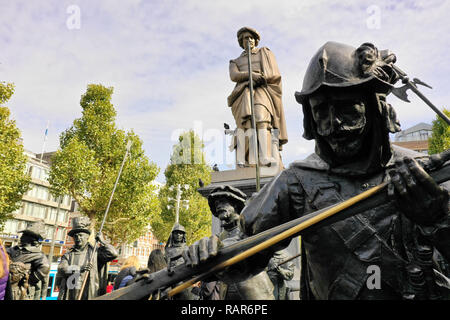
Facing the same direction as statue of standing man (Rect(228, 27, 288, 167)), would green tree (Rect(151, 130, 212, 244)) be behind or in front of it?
behind

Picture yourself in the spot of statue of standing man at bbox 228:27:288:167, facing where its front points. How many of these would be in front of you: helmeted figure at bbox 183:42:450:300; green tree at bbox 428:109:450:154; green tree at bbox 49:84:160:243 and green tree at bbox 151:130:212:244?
1

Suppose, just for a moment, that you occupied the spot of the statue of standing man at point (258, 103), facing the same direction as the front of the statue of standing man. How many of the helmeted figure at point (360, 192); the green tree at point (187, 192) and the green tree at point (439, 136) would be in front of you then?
1

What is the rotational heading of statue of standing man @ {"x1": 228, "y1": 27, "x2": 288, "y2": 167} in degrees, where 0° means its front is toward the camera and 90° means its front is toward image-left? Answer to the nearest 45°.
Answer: approximately 0°

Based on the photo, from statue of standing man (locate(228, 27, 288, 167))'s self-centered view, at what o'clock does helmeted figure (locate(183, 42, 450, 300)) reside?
The helmeted figure is roughly at 12 o'clock from the statue of standing man.

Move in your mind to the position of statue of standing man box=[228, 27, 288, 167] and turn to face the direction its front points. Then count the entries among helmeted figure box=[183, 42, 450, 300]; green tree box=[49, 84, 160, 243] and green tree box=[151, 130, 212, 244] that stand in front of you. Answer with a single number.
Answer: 1
